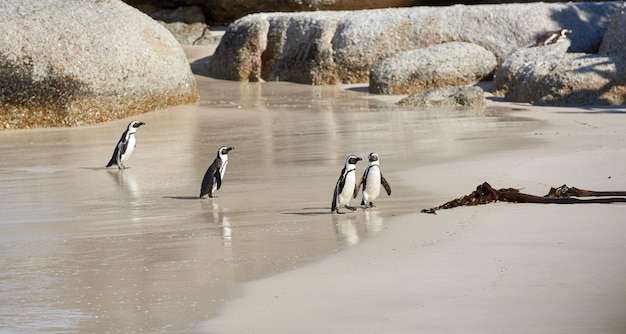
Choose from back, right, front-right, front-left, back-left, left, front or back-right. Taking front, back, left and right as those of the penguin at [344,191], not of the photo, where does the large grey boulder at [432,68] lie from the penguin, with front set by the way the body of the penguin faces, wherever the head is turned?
back-left

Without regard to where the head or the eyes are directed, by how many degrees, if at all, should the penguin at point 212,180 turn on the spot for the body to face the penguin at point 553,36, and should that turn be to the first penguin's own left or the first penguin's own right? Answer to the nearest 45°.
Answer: approximately 45° to the first penguin's own left

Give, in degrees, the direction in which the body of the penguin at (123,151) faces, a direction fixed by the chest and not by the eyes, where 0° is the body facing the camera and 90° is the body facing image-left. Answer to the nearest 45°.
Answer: approximately 270°

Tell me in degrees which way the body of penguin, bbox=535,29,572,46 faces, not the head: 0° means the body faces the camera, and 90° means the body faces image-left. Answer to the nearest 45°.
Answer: approximately 270°

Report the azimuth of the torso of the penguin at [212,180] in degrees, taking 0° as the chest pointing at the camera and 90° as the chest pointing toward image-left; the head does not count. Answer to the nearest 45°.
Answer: approximately 270°

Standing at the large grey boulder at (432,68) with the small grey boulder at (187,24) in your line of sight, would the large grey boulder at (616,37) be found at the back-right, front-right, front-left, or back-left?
back-right

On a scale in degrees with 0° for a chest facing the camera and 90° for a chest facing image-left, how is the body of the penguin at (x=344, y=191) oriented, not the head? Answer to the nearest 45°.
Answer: approximately 315°

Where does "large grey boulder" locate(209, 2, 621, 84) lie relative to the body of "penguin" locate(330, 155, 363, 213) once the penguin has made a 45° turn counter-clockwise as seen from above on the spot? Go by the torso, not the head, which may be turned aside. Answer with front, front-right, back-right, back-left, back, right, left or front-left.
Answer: left

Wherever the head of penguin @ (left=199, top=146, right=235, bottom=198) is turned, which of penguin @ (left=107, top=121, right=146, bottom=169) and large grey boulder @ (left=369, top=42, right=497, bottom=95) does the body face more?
the large grey boulder
